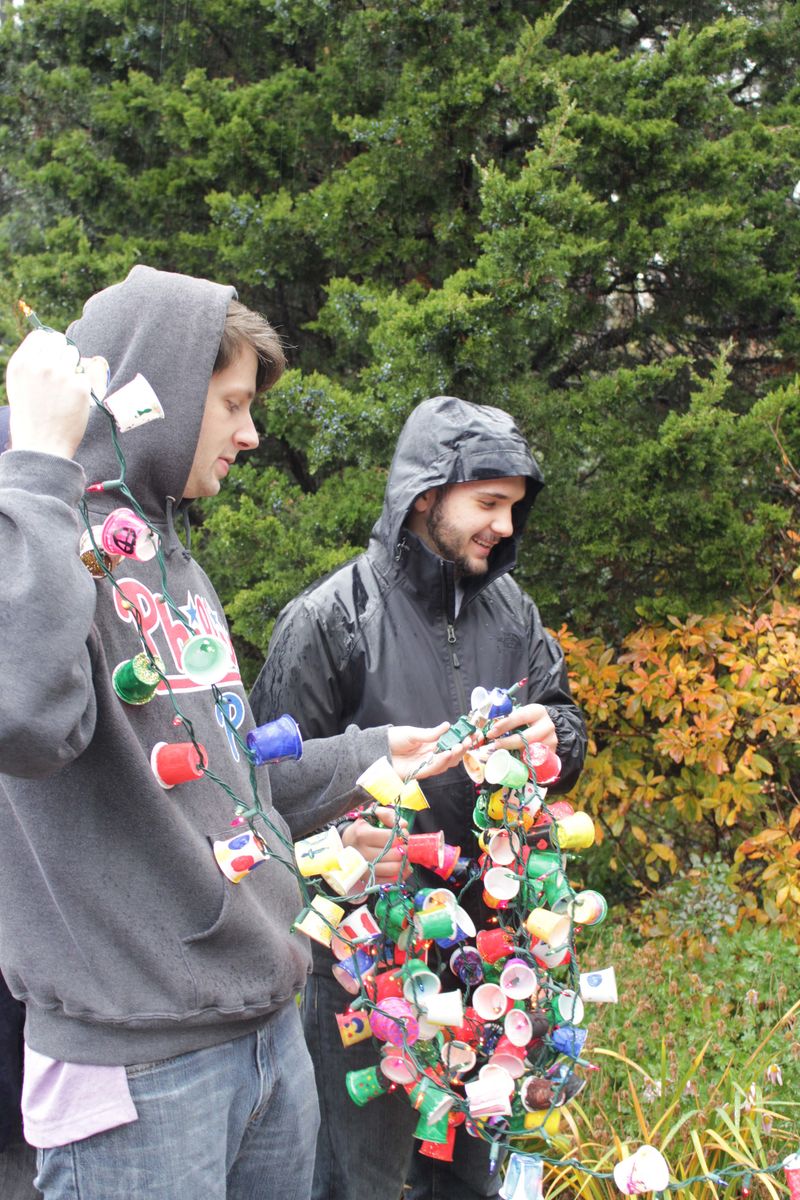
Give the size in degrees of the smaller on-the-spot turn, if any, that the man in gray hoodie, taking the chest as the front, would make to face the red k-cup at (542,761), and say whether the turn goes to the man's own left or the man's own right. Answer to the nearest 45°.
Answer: approximately 90° to the man's own left

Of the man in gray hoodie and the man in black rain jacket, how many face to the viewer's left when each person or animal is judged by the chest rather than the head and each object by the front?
0

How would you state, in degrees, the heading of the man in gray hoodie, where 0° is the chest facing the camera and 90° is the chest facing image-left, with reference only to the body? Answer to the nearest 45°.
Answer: approximately 315°

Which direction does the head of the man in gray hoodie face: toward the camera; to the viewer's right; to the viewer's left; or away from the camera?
to the viewer's right
